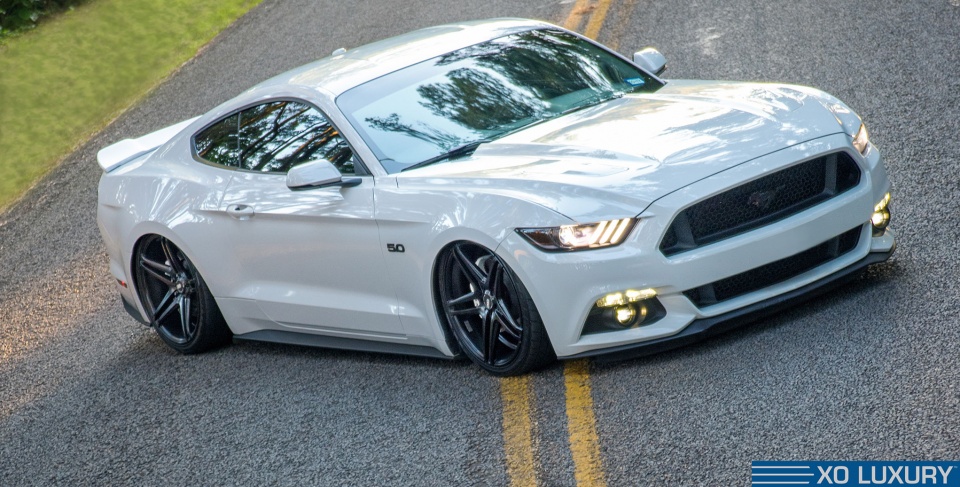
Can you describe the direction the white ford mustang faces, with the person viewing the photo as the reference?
facing the viewer and to the right of the viewer
